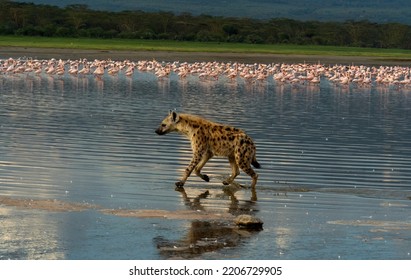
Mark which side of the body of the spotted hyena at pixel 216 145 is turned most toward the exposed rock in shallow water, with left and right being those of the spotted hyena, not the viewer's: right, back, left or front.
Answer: left

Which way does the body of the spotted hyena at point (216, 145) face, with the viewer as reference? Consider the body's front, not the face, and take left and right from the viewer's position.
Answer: facing to the left of the viewer
